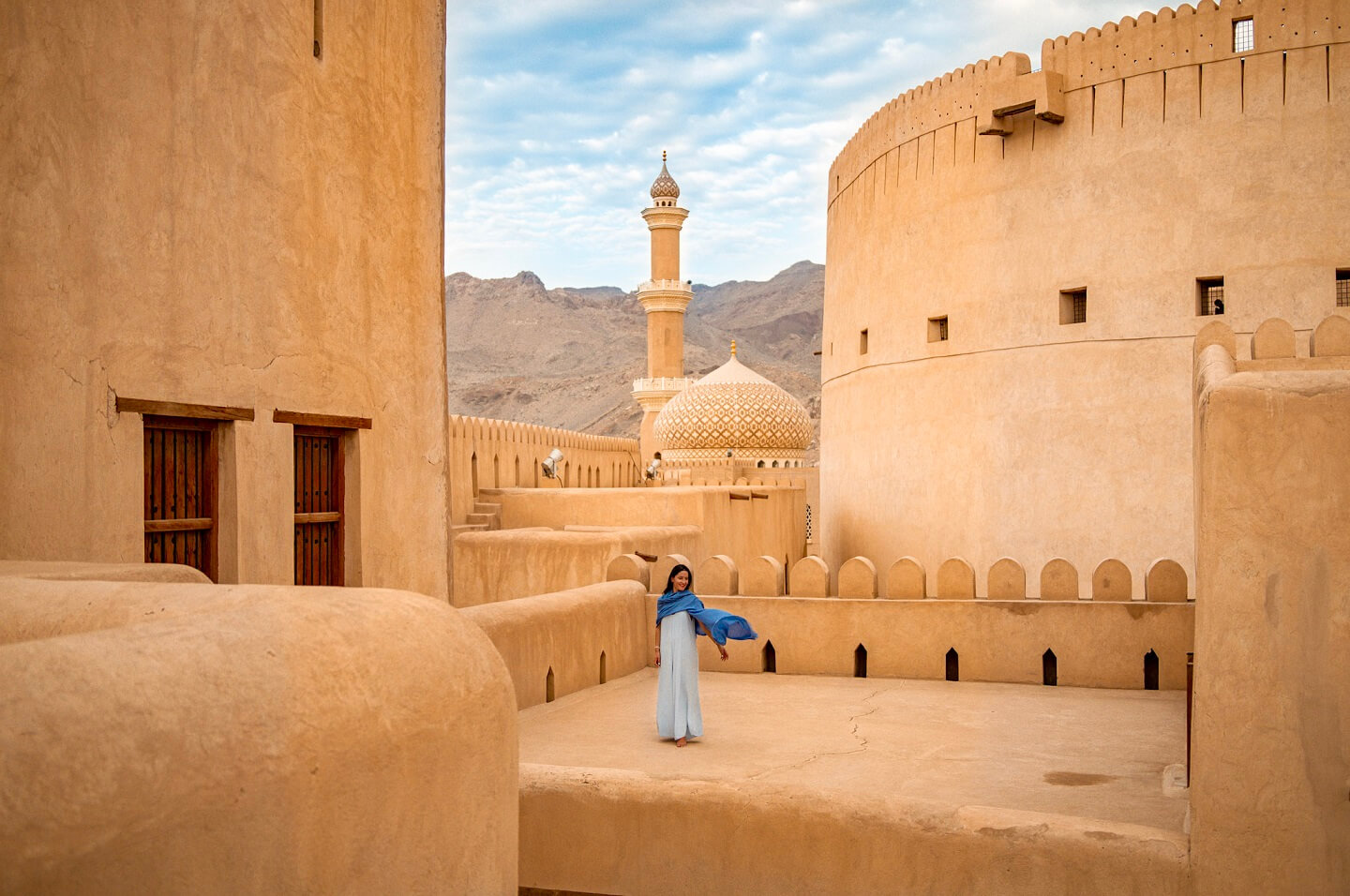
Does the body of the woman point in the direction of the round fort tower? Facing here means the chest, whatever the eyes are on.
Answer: no

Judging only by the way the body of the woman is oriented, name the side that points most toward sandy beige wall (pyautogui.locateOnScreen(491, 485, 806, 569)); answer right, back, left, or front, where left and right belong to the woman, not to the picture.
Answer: back

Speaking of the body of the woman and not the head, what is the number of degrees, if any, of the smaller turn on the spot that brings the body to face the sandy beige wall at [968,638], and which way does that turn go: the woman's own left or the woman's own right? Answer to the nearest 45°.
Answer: approximately 135° to the woman's own left

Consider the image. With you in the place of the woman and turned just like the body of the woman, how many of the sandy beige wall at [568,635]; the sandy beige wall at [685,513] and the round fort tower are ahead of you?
0

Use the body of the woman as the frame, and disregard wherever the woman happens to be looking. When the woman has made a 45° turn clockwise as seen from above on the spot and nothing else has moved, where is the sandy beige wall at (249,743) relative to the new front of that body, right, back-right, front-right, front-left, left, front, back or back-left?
front-left

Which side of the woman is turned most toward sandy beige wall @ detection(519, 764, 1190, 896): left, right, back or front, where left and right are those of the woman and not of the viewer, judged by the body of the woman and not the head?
front

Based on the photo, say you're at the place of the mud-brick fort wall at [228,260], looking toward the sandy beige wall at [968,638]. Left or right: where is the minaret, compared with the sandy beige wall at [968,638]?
left

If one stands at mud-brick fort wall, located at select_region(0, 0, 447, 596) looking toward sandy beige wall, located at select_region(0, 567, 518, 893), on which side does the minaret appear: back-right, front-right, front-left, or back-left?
back-left

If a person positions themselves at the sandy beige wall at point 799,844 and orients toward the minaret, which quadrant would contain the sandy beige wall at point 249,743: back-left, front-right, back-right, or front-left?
back-left

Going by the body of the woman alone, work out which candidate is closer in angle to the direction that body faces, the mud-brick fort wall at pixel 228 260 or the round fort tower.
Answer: the mud-brick fort wall

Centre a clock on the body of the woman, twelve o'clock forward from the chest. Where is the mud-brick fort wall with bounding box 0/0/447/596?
The mud-brick fort wall is roughly at 2 o'clock from the woman.

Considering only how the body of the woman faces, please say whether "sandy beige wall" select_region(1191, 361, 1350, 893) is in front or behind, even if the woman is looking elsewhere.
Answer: in front

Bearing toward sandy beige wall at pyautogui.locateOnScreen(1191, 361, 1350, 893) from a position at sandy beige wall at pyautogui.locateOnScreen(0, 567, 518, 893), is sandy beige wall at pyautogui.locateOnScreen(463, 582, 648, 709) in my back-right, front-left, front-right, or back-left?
front-left

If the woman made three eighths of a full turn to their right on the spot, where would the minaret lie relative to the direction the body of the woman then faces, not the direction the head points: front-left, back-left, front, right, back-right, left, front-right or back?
front-right

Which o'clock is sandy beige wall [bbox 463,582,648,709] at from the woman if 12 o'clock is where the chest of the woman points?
The sandy beige wall is roughly at 5 o'clock from the woman.

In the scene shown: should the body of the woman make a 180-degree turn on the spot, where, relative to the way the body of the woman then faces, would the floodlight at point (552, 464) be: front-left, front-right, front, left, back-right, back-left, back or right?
front

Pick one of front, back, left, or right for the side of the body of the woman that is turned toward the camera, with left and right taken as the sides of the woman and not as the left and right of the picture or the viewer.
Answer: front
